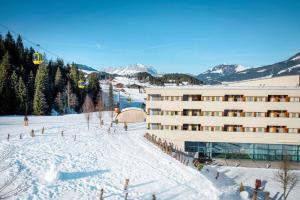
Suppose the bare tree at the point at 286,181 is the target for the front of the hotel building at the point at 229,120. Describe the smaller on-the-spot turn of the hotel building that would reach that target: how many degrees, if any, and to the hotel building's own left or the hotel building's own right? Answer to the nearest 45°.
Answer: approximately 45° to the hotel building's own left

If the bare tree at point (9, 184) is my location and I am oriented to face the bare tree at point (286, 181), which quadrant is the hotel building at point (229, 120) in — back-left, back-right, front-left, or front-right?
front-left

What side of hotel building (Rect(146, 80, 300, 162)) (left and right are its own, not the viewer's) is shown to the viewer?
front

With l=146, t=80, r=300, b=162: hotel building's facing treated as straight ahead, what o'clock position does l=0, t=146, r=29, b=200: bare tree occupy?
The bare tree is roughly at 1 o'clock from the hotel building.
